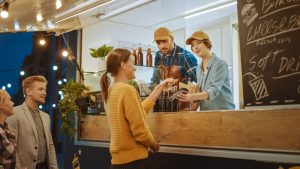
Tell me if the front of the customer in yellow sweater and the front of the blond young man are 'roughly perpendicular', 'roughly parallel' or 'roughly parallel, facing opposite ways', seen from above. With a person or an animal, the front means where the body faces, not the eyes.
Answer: roughly perpendicular

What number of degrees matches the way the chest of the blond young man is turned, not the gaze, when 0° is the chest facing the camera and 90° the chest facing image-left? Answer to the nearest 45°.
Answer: approximately 315°

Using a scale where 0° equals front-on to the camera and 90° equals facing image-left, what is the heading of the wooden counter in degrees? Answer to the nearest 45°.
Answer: approximately 0°

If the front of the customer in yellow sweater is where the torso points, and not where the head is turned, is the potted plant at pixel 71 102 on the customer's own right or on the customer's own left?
on the customer's own left

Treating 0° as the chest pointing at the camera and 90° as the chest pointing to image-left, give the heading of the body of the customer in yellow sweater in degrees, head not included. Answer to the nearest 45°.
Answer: approximately 225°

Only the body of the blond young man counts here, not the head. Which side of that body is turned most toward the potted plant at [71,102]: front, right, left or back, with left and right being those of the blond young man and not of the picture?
left

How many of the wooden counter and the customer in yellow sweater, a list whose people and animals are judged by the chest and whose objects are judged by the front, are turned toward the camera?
1
